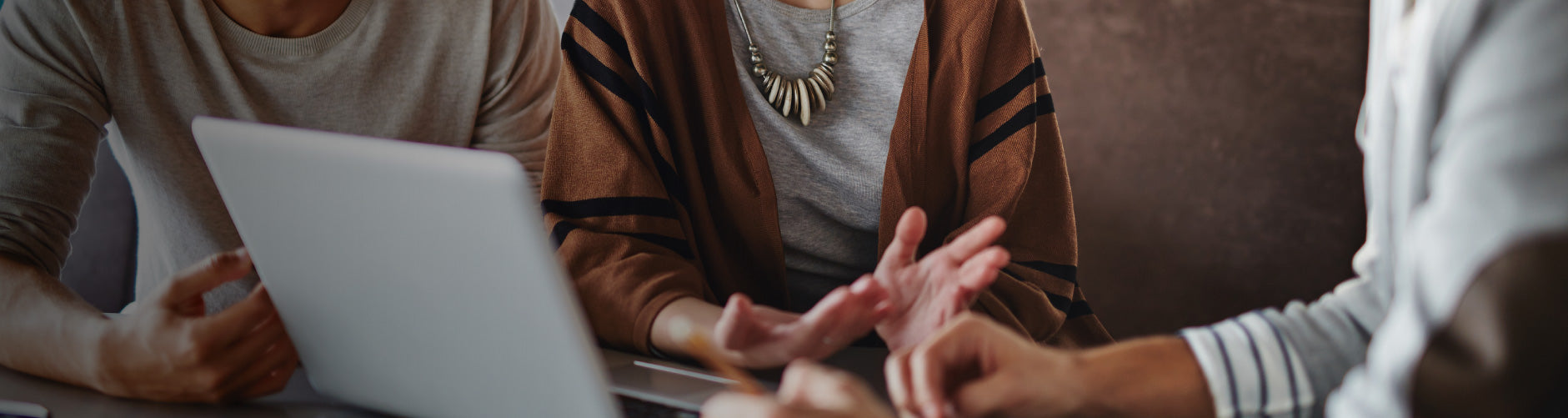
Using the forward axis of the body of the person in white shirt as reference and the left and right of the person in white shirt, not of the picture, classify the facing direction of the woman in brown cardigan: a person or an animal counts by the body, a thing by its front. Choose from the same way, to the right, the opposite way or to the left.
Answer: to the left

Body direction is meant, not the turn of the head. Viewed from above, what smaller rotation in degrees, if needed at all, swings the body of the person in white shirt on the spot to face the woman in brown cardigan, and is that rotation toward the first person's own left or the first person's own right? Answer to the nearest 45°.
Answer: approximately 45° to the first person's own right

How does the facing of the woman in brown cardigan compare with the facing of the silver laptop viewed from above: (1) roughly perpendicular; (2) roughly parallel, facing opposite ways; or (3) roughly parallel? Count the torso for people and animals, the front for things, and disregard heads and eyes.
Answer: roughly parallel, facing opposite ways

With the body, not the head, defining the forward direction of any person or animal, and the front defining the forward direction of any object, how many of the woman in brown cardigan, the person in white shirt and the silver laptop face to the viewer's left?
1

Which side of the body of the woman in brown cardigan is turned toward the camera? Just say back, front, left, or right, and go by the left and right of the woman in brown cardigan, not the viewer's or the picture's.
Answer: front

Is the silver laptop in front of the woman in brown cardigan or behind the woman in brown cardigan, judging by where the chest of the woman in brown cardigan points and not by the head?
in front

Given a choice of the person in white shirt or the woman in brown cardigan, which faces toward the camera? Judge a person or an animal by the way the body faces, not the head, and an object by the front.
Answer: the woman in brown cardigan

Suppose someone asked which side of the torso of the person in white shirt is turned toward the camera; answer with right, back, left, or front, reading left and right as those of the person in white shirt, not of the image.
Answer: left

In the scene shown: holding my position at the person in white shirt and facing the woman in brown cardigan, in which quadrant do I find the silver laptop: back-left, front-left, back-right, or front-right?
front-left

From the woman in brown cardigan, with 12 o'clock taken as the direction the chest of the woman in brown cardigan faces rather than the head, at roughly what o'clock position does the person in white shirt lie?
The person in white shirt is roughly at 11 o'clock from the woman in brown cardigan.

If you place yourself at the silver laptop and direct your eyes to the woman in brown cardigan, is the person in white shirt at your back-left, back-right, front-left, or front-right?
front-right

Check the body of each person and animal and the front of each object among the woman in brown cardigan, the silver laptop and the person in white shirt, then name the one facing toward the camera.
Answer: the woman in brown cardigan
